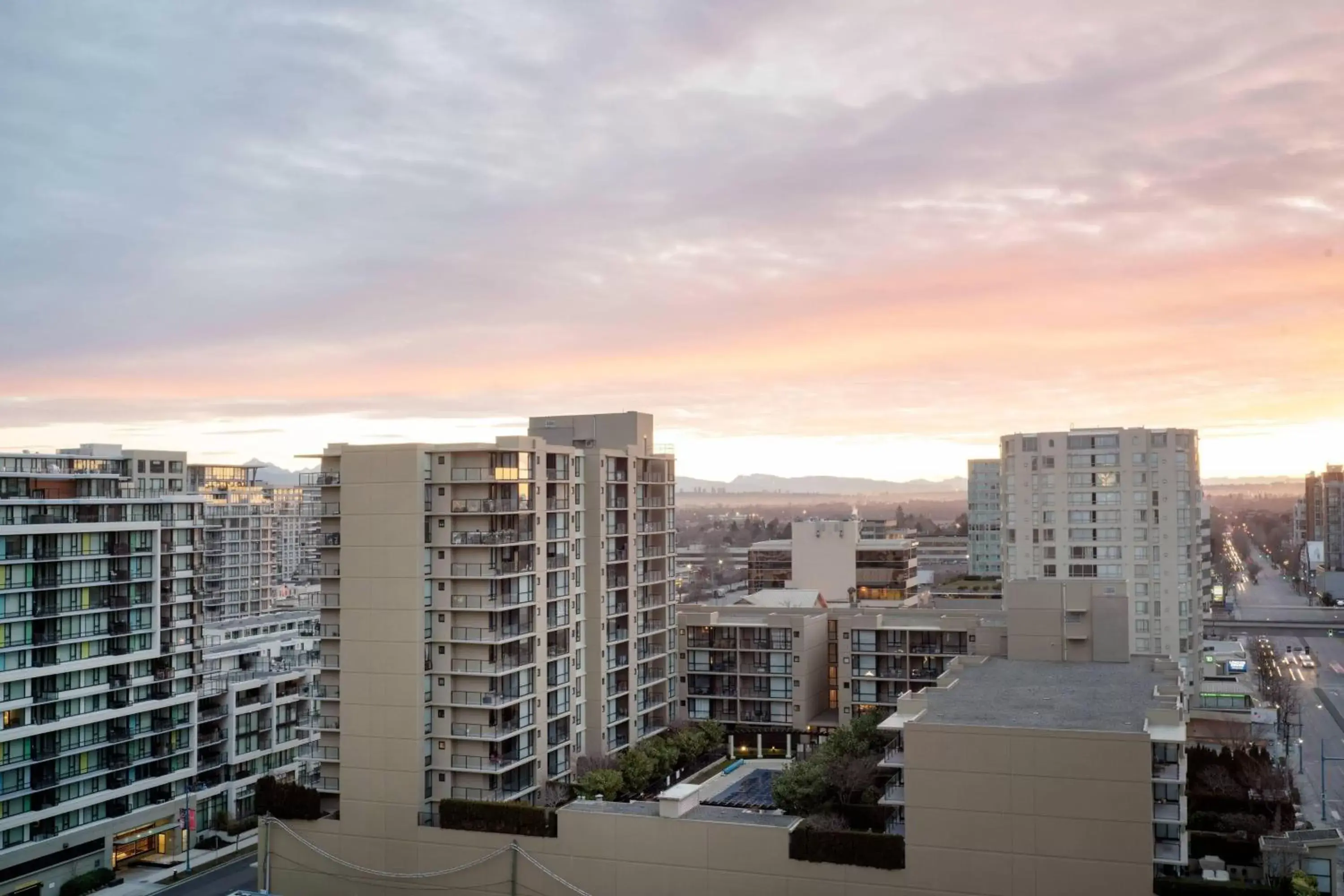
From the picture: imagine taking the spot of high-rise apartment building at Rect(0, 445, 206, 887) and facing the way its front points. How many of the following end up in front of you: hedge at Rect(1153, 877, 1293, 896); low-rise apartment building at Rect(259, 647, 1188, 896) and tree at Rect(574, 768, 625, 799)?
3

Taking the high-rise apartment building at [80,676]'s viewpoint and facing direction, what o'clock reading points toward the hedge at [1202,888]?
The hedge is roughly at 12 o'clock from the high-rise apartment building.

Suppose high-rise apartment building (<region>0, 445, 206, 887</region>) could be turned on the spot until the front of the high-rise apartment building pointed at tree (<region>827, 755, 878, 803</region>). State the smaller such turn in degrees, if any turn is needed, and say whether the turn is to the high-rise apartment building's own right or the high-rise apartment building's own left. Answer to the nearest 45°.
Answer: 0° — it already faces it

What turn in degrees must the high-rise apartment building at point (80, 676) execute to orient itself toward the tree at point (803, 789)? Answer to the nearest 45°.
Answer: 0° — it already faces it

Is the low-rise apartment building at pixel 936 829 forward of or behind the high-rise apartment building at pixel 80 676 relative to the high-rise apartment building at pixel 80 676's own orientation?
forward

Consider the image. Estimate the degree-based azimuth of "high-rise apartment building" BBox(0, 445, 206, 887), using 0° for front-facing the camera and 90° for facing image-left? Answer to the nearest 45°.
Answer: approximately 315°

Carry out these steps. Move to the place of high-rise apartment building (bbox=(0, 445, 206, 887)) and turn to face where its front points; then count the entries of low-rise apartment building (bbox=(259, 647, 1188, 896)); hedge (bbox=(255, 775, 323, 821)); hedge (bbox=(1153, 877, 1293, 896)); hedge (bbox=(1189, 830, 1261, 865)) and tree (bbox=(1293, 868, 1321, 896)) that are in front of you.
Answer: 5

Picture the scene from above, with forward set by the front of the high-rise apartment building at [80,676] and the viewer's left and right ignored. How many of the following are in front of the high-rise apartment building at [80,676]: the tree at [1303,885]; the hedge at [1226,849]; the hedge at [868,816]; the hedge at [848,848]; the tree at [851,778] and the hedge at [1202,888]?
6

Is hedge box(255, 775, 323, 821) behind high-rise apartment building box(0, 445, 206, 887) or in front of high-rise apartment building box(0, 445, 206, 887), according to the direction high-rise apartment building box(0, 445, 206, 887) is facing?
in front
